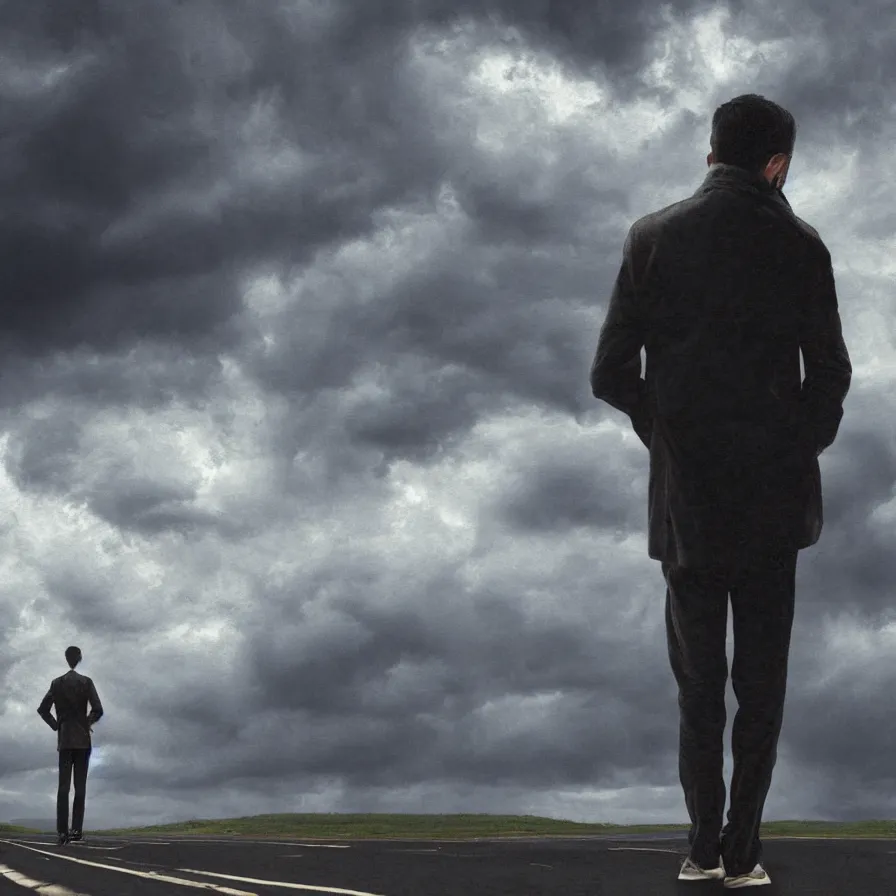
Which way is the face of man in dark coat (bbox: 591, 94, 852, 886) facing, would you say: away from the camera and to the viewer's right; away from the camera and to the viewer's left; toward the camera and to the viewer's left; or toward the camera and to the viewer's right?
away from the camera and to the viewer's right

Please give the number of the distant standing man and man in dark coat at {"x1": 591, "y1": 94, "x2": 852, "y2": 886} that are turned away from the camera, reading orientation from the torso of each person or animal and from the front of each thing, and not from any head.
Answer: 2

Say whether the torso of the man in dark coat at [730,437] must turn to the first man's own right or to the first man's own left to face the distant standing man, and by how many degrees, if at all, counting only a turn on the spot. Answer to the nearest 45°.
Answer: approximately 45° to the first man's own left

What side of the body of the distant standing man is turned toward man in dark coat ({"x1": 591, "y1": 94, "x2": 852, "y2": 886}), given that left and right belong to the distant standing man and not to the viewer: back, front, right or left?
back

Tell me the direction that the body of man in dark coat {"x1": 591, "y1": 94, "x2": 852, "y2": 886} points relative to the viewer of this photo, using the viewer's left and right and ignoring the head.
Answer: facing away from the viewer

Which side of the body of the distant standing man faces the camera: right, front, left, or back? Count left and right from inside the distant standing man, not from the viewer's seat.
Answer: back
